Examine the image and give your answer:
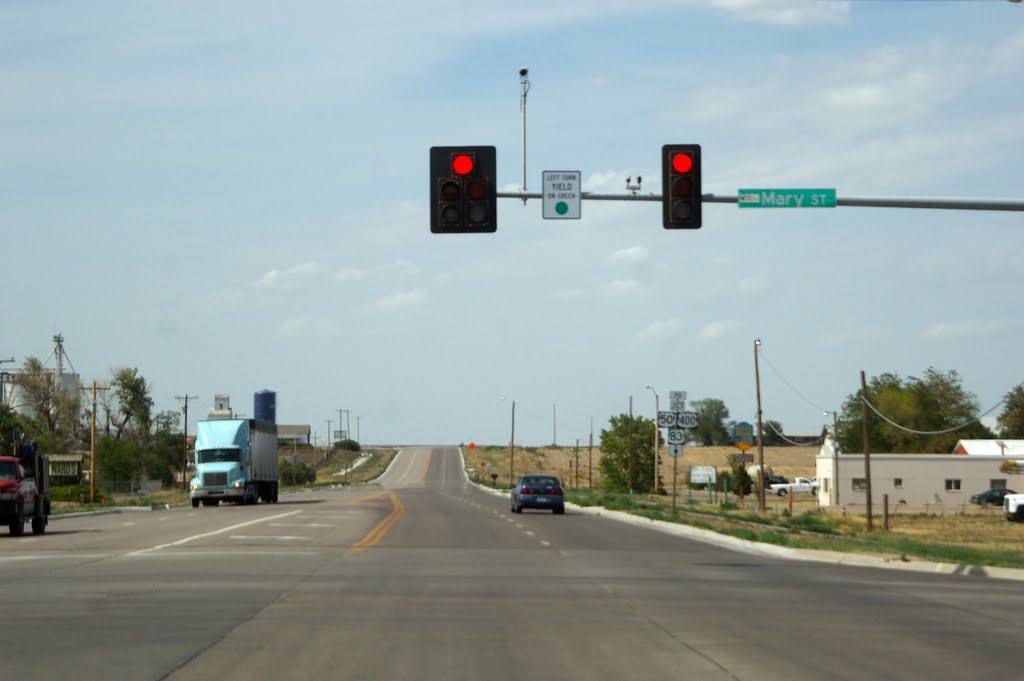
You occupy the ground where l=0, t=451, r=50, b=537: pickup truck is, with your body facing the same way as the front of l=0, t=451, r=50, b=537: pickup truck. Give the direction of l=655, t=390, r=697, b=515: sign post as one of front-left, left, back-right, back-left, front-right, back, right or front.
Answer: back-left

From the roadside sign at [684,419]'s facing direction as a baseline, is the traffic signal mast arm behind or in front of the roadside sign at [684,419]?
in front

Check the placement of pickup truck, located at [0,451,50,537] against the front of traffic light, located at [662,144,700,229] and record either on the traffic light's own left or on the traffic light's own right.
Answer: on the traffic light's own right

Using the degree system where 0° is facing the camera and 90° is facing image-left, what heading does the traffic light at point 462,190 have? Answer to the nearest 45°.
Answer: approximately 0°

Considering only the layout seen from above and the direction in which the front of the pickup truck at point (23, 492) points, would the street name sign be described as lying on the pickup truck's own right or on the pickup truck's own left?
on the pickup truck's own left

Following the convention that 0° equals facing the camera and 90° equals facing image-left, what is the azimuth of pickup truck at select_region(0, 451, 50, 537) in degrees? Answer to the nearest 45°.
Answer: approximately 45°

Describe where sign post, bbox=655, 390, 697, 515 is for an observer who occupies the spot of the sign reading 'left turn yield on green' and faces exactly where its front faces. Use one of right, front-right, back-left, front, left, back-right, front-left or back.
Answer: back

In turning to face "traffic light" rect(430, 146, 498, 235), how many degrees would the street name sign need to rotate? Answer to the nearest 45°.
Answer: approximately 90° to its right

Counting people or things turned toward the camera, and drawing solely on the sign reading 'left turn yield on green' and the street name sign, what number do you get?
2

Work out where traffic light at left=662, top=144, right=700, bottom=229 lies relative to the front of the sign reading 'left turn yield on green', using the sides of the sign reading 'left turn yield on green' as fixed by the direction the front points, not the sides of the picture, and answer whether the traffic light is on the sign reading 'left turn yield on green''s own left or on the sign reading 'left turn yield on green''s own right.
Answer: on the sign reading 'left turn yield on green''s own left

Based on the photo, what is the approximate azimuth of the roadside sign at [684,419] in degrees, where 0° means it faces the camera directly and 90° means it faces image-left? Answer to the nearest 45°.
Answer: approximately 0°
